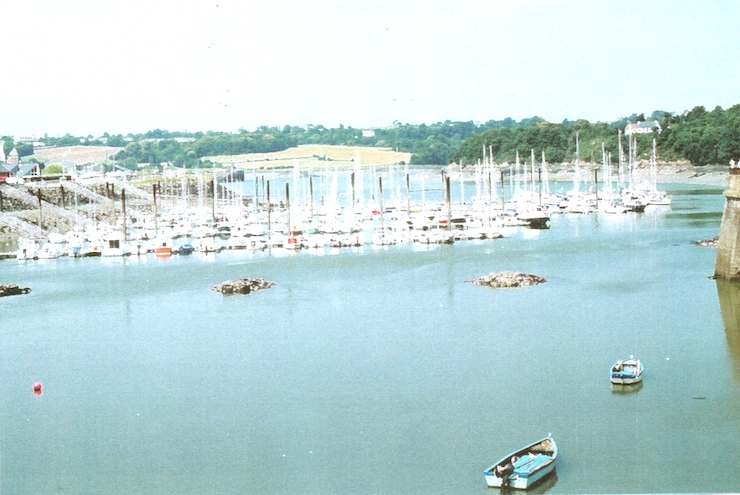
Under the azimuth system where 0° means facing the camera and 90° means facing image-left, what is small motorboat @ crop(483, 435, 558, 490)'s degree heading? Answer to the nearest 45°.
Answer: approximately 225°

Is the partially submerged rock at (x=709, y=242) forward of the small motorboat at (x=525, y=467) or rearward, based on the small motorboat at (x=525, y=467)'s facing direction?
forward

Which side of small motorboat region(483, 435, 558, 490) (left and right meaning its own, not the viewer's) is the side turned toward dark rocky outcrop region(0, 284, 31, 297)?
left

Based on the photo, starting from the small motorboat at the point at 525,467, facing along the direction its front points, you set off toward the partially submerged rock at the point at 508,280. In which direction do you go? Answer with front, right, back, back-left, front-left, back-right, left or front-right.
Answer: front-left

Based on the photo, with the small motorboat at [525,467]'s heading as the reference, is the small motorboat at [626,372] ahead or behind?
ahead

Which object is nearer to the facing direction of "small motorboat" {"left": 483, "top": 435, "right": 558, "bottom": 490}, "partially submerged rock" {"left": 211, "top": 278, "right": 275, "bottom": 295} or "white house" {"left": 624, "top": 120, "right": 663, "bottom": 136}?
the white house

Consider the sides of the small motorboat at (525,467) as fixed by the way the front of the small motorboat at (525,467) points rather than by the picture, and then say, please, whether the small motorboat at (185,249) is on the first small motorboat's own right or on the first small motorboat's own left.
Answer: on the first small motorboat's own left

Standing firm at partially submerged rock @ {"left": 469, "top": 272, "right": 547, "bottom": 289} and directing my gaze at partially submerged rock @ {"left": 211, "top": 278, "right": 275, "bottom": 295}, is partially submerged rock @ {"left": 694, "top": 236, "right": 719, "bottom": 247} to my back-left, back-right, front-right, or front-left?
back-right

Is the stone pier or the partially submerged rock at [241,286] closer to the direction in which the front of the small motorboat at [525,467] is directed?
the stone pier

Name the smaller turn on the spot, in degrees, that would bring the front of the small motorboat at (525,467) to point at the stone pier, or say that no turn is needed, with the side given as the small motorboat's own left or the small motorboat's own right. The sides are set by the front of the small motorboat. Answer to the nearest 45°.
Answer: approximately 45° to the small motorboat's own left

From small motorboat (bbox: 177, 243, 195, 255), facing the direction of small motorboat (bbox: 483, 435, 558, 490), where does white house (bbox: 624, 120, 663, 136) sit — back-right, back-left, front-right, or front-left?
back-left

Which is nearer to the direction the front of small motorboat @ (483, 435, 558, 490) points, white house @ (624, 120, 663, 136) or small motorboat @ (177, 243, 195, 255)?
the white house

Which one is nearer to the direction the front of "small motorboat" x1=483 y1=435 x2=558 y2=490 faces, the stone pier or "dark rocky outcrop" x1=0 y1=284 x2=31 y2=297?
the stone pier
